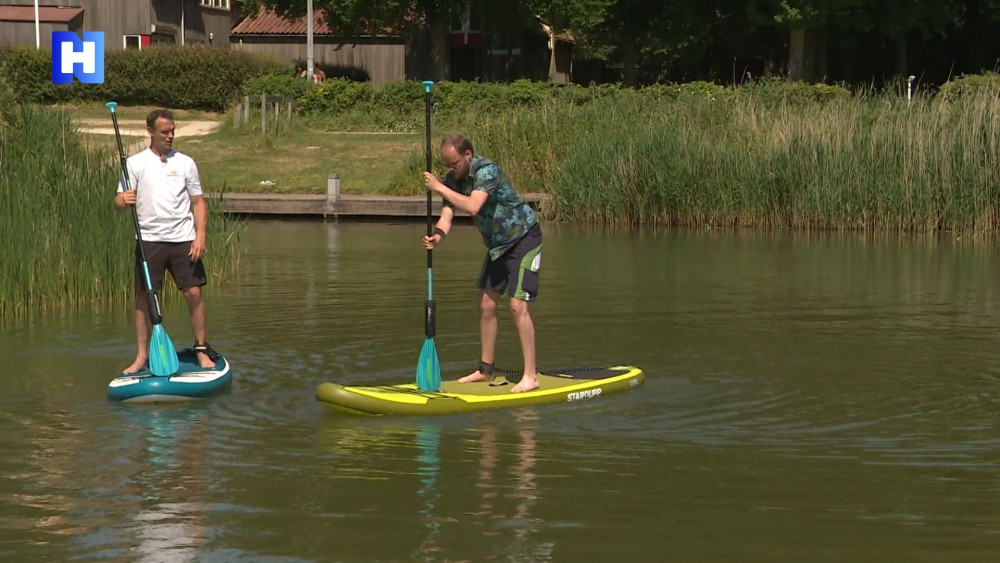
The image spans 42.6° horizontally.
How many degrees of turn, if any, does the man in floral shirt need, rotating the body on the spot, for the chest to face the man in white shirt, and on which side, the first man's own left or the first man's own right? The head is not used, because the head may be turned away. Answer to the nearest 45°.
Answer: approximately 45° to the first man's own right

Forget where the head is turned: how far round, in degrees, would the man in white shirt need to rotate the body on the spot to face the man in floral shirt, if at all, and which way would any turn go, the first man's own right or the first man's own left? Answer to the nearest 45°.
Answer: approximately 90° to the first man's own left

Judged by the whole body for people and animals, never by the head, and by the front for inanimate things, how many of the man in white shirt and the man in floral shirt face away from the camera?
0

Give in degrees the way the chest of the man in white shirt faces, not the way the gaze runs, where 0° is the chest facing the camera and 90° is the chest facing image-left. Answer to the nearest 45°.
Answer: approximately 0°

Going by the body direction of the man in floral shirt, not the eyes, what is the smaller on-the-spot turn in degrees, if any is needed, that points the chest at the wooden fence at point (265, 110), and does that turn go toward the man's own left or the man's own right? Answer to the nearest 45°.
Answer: approximately 135° to the man's own right

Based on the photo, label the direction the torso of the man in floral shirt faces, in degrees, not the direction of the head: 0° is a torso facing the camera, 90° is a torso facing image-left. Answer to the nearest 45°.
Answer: approximately 45°

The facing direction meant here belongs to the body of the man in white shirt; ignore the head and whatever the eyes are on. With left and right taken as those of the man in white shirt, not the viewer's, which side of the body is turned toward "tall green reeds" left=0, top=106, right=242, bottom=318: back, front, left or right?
back

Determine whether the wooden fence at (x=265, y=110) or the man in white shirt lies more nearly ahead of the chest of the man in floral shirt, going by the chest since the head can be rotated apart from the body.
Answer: the man in white shirt

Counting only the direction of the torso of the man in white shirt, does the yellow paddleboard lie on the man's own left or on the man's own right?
on the man's own left

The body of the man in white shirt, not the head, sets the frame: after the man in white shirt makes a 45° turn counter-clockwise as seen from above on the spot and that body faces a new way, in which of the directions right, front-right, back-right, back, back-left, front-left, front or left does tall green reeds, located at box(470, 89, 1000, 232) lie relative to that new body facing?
left

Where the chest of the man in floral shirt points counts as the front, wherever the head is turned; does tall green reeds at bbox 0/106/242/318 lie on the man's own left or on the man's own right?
on the man's own right

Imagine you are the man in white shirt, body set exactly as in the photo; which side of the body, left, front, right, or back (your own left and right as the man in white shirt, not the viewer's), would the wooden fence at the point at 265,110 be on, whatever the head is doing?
back

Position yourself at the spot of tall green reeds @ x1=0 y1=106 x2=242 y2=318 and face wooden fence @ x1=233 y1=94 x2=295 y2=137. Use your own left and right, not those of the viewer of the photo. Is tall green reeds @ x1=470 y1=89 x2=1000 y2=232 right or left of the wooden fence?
right

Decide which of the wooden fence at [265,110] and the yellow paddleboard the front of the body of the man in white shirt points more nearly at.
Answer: the yellow paddleboard
